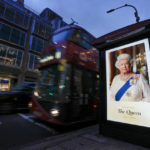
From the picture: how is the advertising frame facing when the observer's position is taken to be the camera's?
facing the viewer and to the left of the viewer

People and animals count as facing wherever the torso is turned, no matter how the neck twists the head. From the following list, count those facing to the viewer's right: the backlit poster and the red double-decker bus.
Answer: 0

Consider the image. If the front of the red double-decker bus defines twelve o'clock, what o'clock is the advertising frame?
The advertising frame is roughly at 9 o'clock from the red double-decker bus.

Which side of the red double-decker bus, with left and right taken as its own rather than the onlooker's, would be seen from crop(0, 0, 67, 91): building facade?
right

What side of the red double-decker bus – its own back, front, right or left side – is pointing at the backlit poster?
left

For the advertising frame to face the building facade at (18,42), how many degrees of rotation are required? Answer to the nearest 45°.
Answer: approximately 90° to its right

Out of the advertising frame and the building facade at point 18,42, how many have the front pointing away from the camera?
0

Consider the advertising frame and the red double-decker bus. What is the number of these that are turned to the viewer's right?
0
